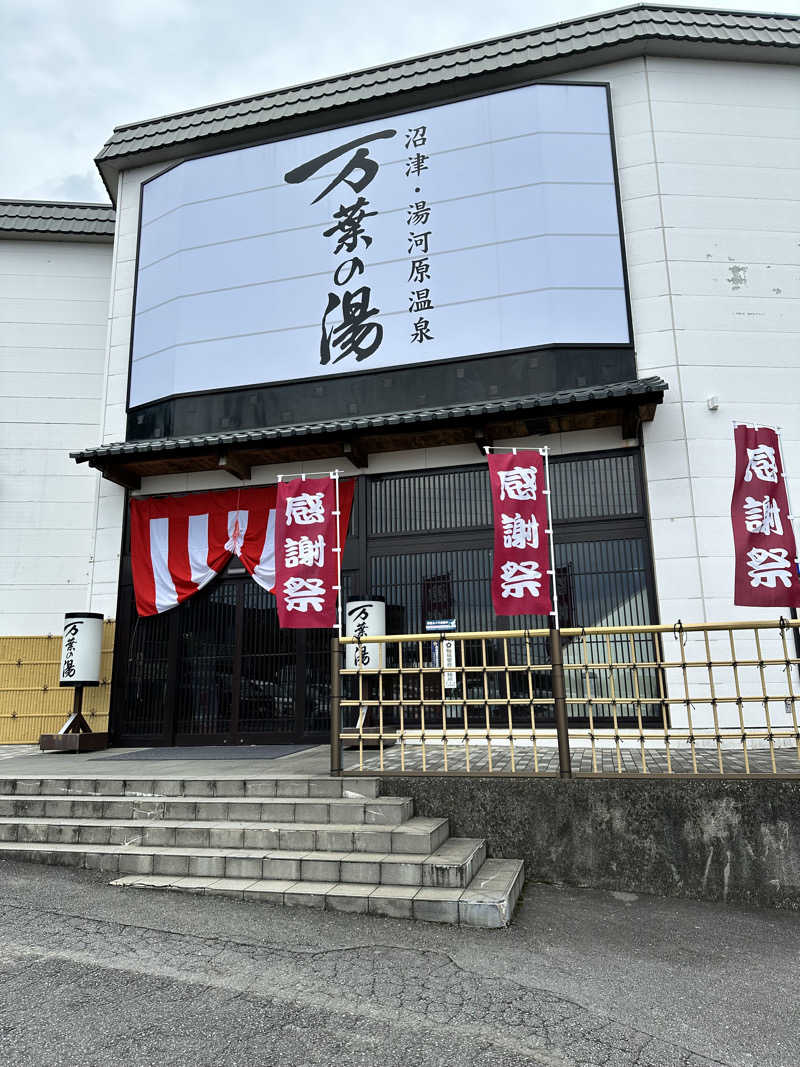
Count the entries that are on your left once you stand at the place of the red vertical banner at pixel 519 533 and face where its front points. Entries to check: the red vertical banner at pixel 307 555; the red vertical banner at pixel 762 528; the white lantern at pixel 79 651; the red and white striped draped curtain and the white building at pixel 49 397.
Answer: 1

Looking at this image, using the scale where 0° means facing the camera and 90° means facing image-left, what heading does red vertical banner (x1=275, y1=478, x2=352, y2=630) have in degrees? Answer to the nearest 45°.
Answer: approximately 0°

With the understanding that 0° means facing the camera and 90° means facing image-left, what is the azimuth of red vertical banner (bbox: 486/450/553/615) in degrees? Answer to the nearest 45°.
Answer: approximately 0°

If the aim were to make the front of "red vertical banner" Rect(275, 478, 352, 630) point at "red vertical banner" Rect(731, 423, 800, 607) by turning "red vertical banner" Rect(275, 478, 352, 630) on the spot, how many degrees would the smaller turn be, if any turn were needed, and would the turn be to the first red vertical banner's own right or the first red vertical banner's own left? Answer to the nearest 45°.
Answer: approximately 90° to the first red vertical banner's own left

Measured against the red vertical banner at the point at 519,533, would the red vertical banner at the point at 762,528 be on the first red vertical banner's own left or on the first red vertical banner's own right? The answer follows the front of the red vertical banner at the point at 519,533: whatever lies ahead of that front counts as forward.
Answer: on the first red vertical banner's own left

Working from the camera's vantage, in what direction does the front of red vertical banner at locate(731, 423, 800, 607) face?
facing the viewer

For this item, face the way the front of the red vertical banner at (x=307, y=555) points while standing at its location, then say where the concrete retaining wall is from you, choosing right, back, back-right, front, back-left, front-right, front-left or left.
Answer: front-left

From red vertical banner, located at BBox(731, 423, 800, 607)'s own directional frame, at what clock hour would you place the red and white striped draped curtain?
The red and white striped draped curtain is roughly at 3 o'clock from the red vertical banner.

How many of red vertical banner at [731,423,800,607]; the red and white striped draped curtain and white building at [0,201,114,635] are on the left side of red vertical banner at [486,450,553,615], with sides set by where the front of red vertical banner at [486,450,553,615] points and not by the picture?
1

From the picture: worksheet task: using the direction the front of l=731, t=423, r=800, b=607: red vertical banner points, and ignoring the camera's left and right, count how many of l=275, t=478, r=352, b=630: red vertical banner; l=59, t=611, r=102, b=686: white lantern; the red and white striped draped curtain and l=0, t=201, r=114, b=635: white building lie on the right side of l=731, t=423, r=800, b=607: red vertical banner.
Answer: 4

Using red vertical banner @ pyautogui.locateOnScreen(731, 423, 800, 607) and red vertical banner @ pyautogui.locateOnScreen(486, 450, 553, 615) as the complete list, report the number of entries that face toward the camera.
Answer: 2

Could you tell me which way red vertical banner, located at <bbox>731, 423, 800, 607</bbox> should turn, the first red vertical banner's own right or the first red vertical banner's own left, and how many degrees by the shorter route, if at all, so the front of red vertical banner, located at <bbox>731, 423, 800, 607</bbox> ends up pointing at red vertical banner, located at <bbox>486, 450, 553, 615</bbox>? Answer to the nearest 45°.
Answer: approximately 90° to the first red vertical banner's own right

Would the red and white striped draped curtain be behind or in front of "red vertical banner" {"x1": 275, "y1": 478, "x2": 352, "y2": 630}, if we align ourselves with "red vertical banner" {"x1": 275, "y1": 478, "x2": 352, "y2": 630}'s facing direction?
behind
